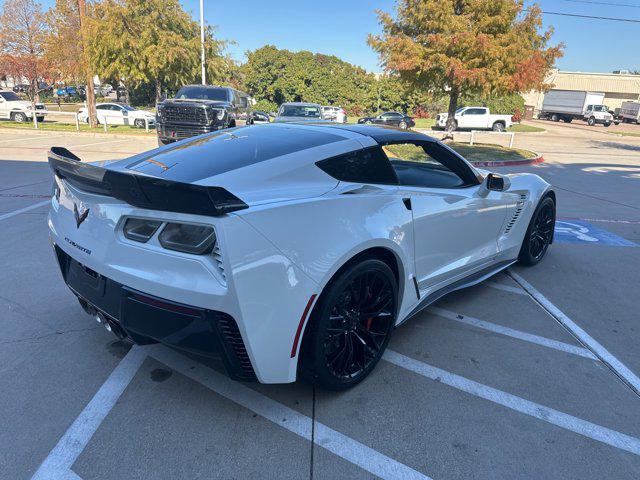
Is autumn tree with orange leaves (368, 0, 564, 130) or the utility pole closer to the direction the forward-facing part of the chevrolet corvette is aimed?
the autumn tree with orange leaves

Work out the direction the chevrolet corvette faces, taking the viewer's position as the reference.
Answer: facing away from the viewer and to the right of the viewer

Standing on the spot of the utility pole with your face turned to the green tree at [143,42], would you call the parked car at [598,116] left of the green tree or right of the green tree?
right

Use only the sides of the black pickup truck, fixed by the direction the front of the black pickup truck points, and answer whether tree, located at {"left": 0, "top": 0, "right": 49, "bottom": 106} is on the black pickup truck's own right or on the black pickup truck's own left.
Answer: on the black pickup truck's own right

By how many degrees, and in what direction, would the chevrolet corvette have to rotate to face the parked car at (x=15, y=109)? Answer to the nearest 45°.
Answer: approximately 90° to its left

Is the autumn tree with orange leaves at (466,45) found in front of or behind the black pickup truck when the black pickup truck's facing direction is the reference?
behind

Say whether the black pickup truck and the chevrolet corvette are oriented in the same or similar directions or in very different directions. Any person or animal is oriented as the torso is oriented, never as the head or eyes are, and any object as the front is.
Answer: very different directions

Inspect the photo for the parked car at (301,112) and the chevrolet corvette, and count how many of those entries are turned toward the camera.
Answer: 1

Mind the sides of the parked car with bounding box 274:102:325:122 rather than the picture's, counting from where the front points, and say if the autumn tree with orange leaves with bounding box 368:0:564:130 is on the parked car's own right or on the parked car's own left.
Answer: on the parked car's own left

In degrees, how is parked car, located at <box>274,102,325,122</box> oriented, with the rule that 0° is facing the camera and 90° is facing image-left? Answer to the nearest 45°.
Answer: approximately 0°

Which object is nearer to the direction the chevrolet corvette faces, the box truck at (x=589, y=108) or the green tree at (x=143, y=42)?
the box truck

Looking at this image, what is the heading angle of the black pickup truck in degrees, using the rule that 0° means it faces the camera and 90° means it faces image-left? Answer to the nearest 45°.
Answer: approximately 45°

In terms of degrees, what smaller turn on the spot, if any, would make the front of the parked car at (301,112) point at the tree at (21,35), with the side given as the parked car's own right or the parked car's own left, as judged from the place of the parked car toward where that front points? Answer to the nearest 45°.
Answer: approximately 135° to the parked car's own right
